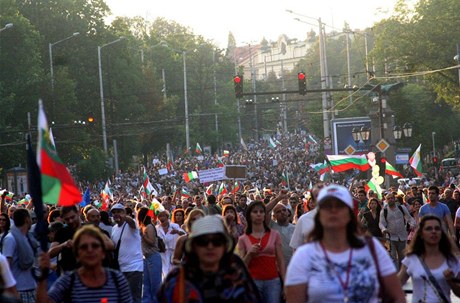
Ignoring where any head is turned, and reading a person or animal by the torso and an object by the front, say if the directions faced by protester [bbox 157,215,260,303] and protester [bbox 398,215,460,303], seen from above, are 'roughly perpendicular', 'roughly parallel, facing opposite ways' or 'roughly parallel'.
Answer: roughly parallel

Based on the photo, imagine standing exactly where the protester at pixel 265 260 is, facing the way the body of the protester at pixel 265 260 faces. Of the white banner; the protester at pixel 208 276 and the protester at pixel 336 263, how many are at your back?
1

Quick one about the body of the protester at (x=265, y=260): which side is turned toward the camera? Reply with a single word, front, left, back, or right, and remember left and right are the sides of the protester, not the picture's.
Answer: front

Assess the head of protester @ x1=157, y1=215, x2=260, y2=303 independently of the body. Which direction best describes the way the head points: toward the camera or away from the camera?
toward the camera

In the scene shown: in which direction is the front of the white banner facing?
toward the camera

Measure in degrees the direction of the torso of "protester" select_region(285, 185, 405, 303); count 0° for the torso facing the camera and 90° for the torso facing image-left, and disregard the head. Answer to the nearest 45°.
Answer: approximately 0°

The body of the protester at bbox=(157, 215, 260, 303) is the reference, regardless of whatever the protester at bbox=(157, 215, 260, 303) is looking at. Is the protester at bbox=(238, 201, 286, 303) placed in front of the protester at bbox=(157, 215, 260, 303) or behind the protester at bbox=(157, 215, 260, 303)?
behind

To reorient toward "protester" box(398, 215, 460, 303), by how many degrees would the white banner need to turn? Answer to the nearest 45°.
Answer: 0° — it already faces them

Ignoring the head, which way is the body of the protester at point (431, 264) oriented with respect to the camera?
toward the camera

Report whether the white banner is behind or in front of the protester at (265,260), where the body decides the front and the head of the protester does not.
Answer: behind
